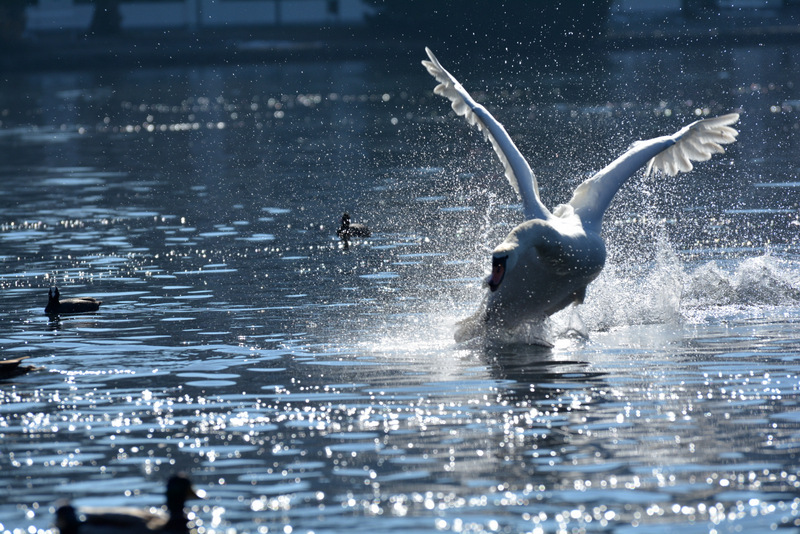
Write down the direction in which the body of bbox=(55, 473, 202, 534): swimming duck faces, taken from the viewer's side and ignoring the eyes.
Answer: to the viewer's right

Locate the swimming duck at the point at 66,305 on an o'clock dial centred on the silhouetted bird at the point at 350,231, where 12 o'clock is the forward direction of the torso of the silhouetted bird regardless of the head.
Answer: The swimming duck is roughly at 10 o'clock from the silhouetted bird.

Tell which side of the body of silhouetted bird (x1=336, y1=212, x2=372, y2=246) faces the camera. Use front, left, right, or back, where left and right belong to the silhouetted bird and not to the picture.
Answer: left

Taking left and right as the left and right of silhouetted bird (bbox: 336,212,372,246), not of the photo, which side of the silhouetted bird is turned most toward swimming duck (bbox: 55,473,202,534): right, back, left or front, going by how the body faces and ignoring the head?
left

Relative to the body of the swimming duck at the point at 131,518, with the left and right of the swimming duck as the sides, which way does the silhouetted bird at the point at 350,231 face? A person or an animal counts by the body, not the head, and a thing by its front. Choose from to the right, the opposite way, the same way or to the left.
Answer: the opposite way

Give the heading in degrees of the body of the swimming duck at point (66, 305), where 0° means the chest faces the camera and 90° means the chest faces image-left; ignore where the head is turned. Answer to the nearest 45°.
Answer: approximately 90°

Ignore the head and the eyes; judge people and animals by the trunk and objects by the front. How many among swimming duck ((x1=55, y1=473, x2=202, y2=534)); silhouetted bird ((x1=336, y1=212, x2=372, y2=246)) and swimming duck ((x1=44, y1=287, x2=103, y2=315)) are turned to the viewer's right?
1

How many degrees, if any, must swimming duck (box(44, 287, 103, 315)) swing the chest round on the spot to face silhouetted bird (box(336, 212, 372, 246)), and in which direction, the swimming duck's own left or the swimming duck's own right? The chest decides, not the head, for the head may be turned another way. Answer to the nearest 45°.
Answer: approximately 135° to the swimming duck's own right

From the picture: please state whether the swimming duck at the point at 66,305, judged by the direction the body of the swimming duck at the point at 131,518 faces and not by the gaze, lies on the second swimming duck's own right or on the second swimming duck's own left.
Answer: on the second swimming duck's own left

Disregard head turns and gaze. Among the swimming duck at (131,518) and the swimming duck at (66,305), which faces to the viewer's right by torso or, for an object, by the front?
the swimming duck at (131,518)

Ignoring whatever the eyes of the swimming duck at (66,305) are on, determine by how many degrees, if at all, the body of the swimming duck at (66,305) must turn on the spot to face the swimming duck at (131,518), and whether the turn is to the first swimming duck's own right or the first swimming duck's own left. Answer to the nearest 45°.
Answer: approximately 90° to the first swimming duck's own left
